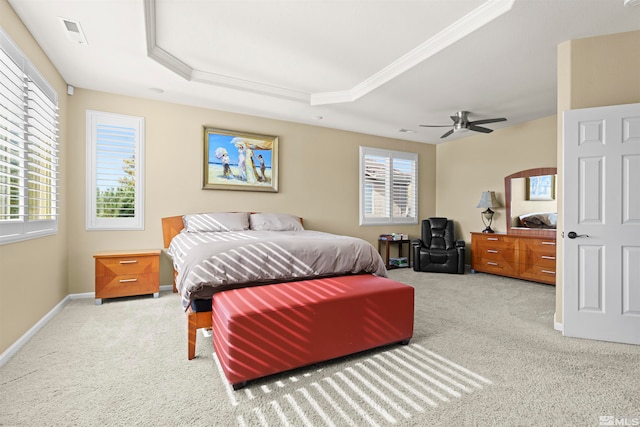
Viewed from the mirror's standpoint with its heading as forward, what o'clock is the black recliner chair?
The black recliner chair is roughly at 1 o'clock from the mirror.

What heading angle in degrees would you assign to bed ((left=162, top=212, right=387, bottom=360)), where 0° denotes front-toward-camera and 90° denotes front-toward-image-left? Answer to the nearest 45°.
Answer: approximately 315°

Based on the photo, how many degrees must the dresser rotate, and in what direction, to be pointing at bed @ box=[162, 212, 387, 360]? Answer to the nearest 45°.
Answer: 0° — it already faces it

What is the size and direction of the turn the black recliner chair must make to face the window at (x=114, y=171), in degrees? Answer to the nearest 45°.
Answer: approximately 45° to its right

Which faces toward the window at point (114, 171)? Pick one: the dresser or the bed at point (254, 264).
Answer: the dresser

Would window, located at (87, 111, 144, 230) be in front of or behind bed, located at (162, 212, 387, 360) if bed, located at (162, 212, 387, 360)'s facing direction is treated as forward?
behind

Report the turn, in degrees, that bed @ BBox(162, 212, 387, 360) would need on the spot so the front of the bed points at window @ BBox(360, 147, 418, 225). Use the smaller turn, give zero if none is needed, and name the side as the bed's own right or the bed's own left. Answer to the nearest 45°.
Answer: approximately 90° to the bed's own left

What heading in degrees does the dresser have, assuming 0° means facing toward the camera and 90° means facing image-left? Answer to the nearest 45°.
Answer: approximately 45°

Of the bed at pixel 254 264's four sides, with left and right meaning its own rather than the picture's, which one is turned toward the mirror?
left

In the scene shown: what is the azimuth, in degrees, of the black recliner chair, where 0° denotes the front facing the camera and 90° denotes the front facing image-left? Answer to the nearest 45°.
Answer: approximately 0°

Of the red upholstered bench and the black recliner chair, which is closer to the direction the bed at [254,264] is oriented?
the red upholstered bench

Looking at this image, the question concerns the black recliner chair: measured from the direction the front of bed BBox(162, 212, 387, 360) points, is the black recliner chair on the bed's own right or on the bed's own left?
on the bed's own left

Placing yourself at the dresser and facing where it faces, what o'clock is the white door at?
The white door is roughly at 10 o'clock from the dresser.

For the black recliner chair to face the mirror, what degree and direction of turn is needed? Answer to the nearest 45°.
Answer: approximately 90° to its left

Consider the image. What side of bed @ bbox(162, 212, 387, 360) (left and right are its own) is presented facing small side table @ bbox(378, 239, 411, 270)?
left
